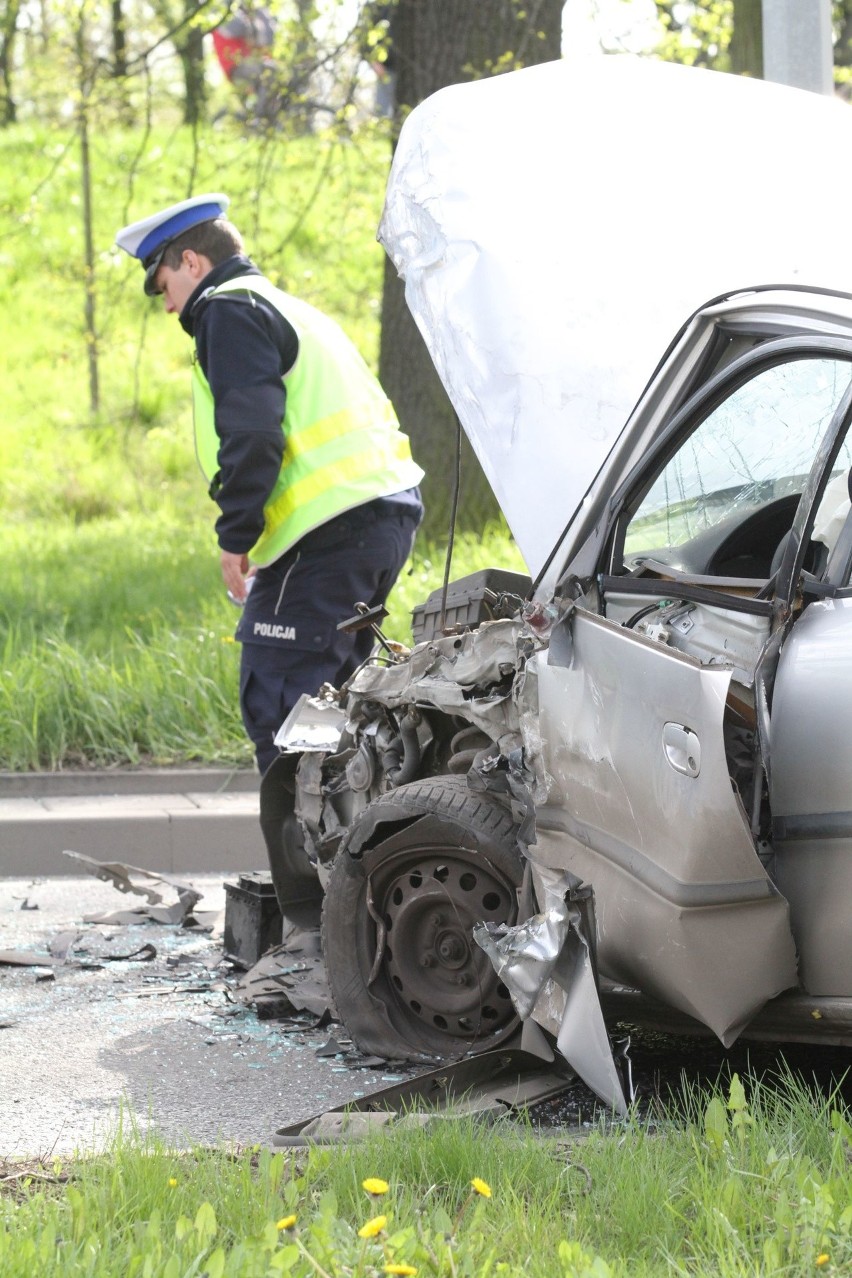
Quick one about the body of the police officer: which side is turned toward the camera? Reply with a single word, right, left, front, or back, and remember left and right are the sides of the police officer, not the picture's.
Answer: left

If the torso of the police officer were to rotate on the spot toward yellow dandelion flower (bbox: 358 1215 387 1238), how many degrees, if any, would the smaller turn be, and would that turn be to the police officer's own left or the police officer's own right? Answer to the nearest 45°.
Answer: approximately 90° to the police officer's own left

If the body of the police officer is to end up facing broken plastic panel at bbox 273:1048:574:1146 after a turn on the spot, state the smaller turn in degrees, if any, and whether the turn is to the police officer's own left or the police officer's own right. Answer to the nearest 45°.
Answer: approximately 90° to the police officer's own left

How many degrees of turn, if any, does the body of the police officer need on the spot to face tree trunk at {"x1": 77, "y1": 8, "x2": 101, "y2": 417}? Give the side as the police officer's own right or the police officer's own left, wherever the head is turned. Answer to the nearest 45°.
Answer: approximately 90° to the police officer's own right

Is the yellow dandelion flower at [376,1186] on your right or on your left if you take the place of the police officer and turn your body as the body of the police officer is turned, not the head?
on your left

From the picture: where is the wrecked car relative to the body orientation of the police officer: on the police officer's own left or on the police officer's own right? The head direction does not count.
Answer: on the police officer's own left
